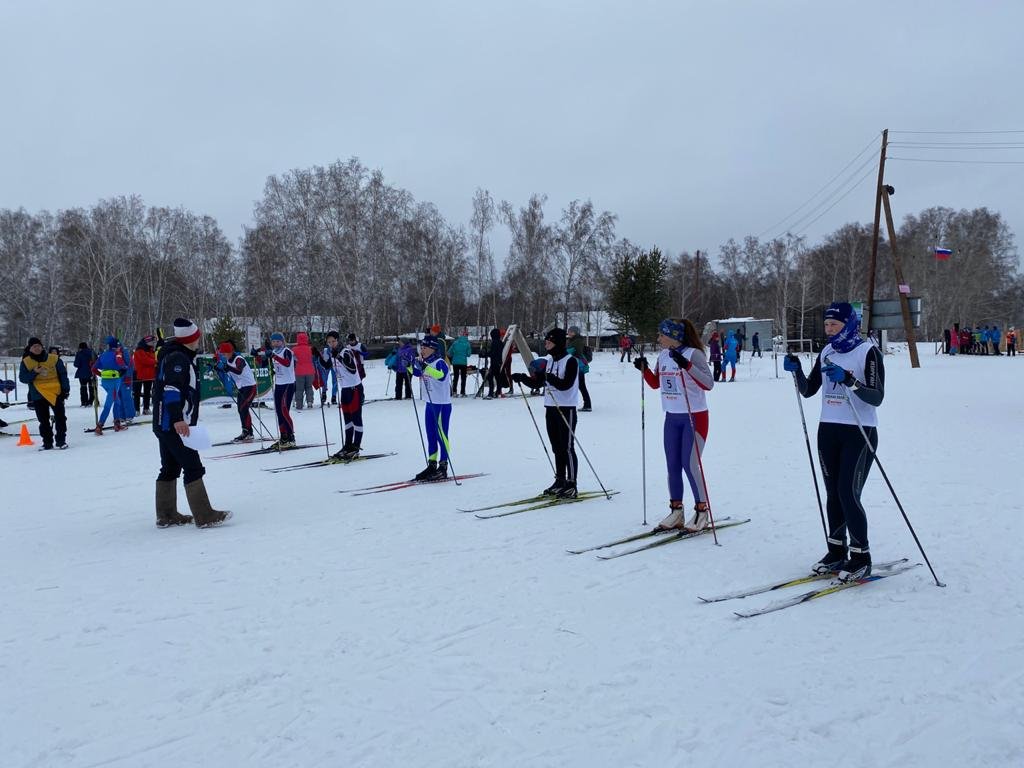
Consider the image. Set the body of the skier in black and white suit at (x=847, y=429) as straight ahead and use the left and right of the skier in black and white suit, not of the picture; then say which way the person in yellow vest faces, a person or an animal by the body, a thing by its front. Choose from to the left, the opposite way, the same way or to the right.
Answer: to the left

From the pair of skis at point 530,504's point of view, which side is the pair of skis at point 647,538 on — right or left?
on its left

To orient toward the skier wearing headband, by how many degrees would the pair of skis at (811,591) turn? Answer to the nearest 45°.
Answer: approximately 90° to its right

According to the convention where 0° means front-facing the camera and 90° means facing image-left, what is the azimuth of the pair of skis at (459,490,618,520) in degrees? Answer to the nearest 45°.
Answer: approximately 45°

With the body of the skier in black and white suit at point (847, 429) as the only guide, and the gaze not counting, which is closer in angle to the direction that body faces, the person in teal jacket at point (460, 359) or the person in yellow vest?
the person in yellow vest

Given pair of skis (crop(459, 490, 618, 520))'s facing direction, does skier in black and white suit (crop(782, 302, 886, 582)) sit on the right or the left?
on its left

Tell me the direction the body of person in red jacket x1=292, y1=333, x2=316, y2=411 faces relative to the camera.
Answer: away from the camera

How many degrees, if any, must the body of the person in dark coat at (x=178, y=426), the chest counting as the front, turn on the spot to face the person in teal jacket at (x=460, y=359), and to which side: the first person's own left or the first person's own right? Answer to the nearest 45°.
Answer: approximately 45° to the first person's own left
